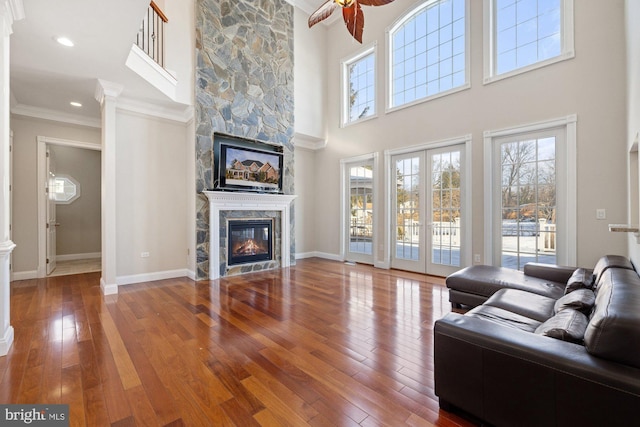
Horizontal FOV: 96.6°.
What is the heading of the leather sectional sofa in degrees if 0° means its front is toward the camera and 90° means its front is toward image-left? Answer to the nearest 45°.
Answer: approximately 90°

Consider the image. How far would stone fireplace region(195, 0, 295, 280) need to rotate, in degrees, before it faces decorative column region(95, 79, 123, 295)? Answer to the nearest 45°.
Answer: approximately 90° to its right

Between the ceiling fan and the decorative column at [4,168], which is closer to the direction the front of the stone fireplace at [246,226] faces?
the ceiling fan

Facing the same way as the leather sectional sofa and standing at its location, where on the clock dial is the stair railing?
The stair railing is roughly at 12 o'clock from the leather sectional sofa.

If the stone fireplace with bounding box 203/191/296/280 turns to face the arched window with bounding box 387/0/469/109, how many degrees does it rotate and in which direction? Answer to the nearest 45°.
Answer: approximately 45° to its left

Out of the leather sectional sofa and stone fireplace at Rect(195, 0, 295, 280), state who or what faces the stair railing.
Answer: the leather sectional sofa

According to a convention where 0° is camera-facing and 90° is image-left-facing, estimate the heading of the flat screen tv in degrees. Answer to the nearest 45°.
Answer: approximately 315°

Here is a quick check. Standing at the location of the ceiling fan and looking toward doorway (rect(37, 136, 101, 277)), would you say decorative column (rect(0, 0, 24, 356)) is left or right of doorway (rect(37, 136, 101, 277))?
left

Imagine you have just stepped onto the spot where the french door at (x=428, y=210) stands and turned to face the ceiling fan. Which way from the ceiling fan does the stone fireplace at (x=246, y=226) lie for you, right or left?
right
